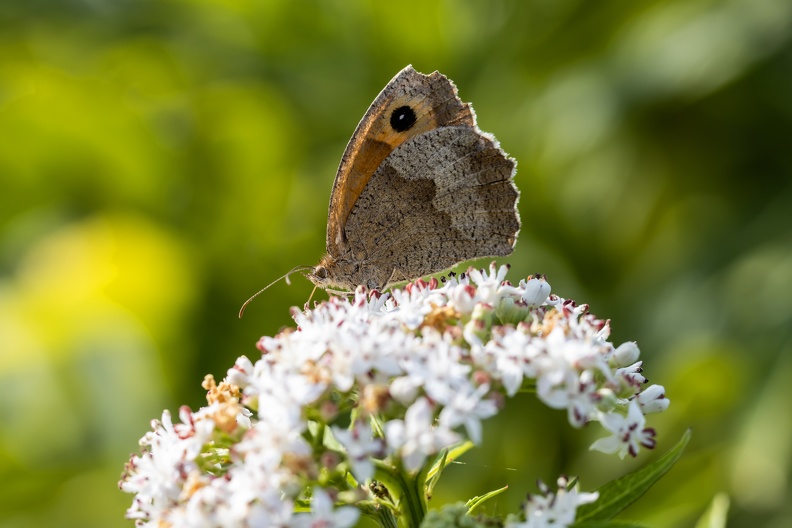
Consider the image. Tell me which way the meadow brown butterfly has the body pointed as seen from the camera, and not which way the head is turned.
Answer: to the viewer's left
